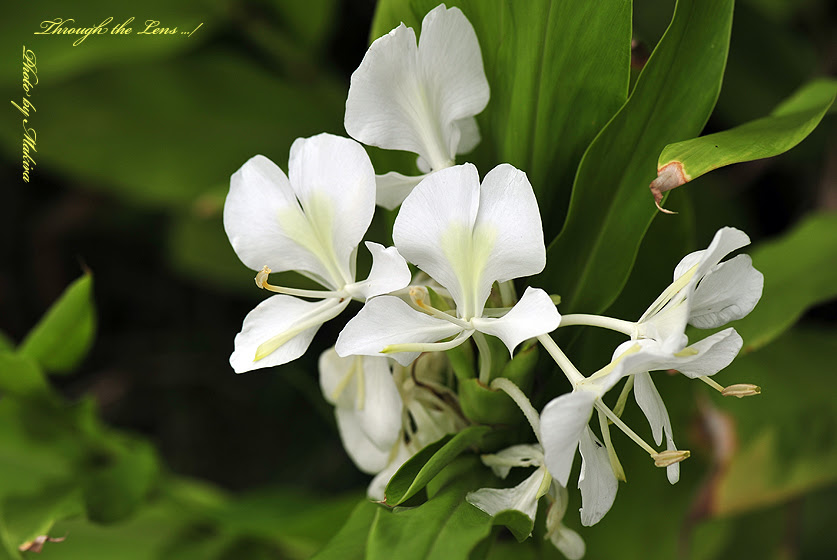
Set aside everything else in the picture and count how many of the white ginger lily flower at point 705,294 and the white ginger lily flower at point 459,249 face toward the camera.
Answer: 1

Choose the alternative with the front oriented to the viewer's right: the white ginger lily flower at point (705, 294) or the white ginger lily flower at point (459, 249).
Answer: the white ginger lily flower at point (705, 294)

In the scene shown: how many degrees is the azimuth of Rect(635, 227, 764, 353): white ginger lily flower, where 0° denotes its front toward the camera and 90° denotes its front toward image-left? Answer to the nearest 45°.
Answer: approximately 270°

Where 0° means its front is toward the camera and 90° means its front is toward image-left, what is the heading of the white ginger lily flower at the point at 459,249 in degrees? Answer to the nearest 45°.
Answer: approximately 0°
